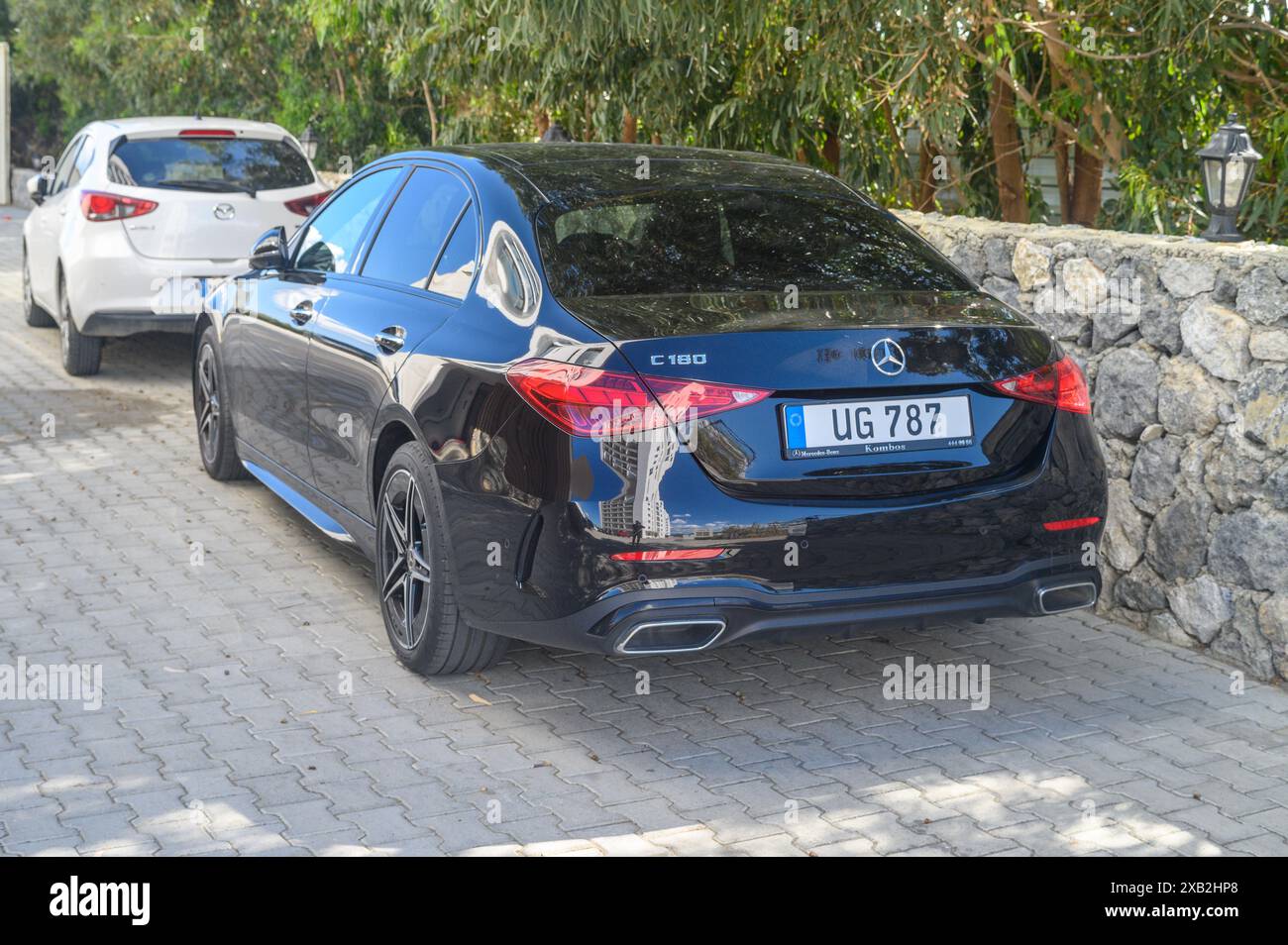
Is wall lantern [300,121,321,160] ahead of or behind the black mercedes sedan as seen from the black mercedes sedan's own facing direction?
ahead

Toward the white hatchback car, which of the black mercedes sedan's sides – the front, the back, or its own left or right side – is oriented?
front

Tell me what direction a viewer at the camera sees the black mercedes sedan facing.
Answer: facing away from the viewer and to the left of the viewer

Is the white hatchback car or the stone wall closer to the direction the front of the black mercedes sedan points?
the white hatchback car

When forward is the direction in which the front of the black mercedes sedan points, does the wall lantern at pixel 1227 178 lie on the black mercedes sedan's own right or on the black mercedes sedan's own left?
on the black mercedes sedan's own right

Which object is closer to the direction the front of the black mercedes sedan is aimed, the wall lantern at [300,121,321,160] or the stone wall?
the wall lantern
